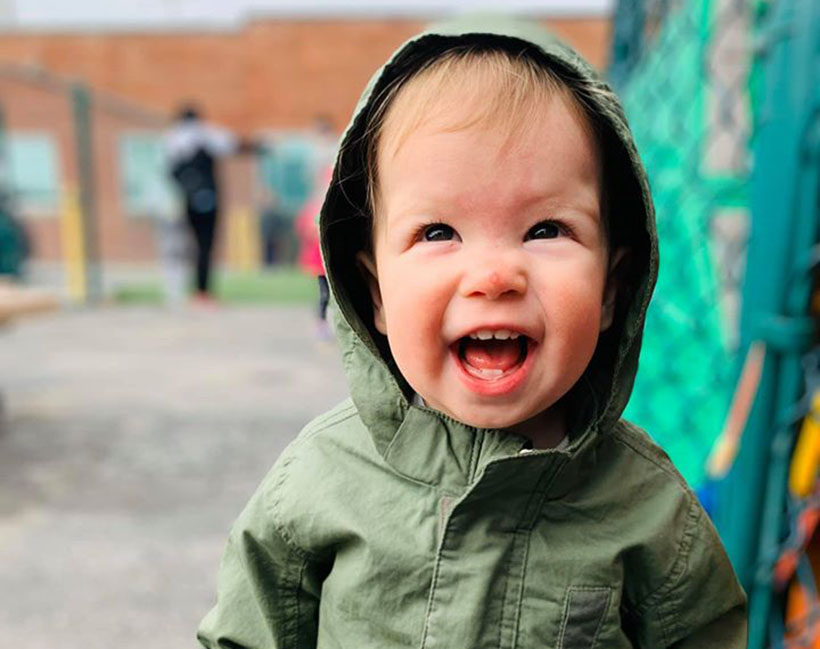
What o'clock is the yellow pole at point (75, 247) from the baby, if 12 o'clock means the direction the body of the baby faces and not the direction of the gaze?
The yellow pole is roughly at 5 o'clock from the baby.

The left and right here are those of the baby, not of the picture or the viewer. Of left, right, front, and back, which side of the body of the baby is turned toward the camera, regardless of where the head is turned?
front

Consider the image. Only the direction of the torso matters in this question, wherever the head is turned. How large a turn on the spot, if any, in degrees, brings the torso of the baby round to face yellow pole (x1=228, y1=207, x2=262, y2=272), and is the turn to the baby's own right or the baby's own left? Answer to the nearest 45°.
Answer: approximately 180°

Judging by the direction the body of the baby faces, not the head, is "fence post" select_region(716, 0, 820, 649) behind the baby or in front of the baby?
behind

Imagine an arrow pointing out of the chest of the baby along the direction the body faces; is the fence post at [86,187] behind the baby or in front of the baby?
behind

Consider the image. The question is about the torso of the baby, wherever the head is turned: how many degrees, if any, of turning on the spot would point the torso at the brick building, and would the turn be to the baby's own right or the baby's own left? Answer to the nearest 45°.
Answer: approximately 180°
